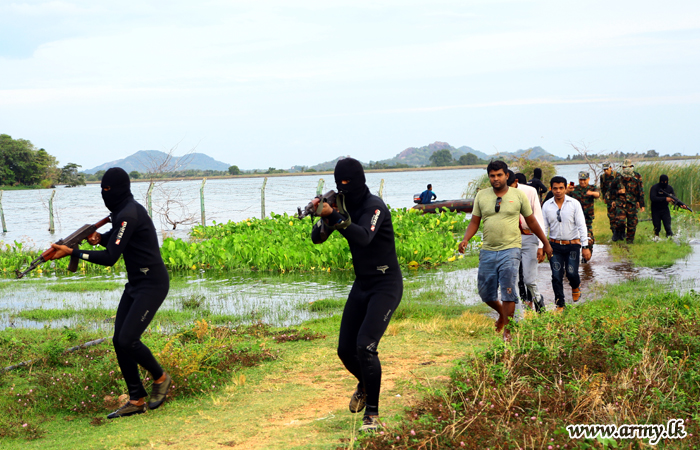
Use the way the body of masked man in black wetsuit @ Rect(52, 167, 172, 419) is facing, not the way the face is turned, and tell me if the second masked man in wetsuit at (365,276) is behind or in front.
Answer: behind

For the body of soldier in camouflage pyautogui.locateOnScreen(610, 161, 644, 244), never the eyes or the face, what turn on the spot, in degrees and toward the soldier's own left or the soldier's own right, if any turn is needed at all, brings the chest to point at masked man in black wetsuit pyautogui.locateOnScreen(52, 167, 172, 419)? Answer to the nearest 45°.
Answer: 0° — they already face them

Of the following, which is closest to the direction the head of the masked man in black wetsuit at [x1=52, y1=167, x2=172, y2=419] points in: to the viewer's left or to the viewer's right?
to the viewer's left

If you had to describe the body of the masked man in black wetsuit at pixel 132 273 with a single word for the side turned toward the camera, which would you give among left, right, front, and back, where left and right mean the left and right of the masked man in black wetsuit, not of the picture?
left

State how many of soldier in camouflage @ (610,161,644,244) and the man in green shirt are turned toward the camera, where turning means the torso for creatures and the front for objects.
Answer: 2

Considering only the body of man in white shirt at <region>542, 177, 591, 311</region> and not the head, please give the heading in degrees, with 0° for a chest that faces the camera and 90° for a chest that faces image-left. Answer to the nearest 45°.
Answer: approximately 0°

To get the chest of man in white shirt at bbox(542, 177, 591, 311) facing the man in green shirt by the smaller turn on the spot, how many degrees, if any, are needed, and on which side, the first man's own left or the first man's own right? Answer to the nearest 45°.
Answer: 0° — they already face them

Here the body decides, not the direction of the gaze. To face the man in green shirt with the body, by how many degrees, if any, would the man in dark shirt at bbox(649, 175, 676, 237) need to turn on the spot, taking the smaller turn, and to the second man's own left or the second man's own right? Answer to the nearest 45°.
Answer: approximately 45° to the second man's own right

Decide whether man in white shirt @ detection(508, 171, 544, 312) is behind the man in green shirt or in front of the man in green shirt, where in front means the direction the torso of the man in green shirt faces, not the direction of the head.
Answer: behind
